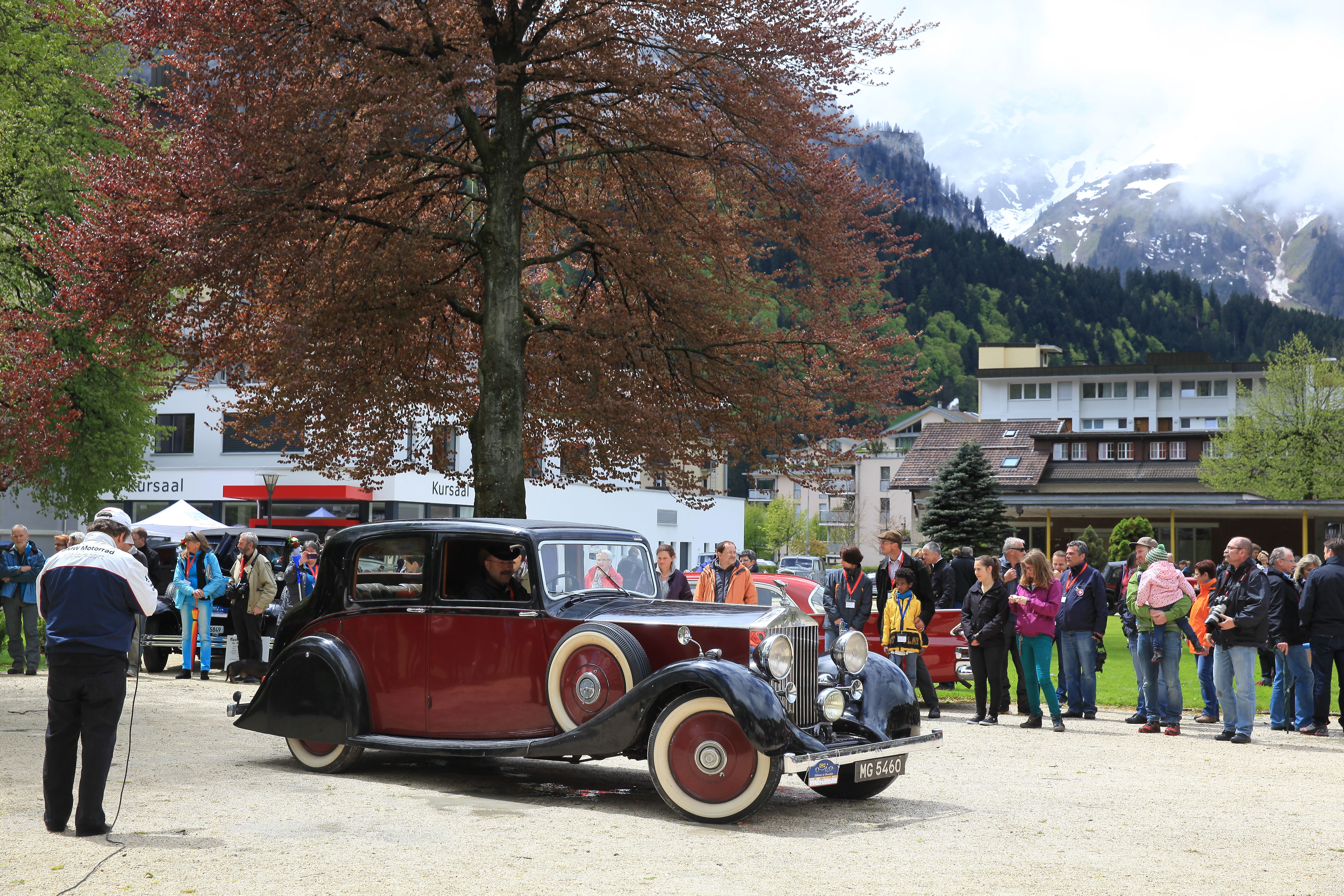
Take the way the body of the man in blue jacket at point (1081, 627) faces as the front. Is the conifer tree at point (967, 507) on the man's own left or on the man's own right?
on the man's own right

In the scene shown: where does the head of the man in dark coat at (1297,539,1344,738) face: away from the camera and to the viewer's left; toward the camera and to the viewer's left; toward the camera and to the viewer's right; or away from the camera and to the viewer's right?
away from the camera and to the viewer's left

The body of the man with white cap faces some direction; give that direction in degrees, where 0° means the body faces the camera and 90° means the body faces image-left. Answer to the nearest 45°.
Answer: approximately 225°

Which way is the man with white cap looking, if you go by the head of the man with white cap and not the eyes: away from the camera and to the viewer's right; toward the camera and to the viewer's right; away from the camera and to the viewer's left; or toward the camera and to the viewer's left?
away from the camera and to the viewer's right

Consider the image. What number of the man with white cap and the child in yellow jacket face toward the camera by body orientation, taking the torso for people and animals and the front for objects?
1

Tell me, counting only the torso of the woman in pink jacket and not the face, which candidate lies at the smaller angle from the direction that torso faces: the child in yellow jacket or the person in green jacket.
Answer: the child in yellow jacket

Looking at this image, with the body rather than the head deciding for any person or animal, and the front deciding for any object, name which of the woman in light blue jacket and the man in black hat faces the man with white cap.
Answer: the woman in light blue jacket

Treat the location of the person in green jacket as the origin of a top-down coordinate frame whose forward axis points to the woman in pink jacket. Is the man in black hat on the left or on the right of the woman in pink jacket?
left

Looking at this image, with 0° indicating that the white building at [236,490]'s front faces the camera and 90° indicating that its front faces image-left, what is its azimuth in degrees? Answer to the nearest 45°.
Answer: approximately 0°

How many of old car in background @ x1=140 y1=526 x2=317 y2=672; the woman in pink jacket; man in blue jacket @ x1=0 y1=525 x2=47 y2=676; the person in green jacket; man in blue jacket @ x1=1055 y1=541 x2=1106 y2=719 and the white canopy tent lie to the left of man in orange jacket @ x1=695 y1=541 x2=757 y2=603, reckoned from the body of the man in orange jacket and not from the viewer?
3

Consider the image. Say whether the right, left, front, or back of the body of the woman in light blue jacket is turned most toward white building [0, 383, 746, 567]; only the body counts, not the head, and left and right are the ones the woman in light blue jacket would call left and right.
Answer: back
